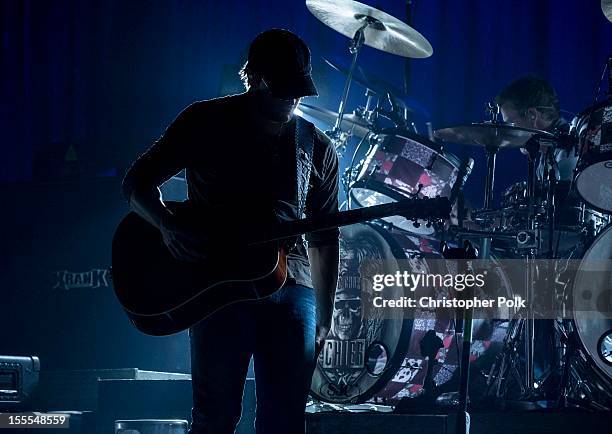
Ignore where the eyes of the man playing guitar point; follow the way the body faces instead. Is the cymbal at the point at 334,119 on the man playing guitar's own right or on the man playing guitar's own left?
on the man playing guitar's own left

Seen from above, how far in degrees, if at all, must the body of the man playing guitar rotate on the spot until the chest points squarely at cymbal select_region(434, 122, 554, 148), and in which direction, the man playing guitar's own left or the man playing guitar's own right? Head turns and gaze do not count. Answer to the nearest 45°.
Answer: approximately 90° to the man playing guitar's own left

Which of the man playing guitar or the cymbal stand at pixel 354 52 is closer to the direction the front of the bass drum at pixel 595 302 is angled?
the man playing guitar

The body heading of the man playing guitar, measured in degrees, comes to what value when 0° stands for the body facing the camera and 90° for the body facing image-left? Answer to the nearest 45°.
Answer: approximately 315°

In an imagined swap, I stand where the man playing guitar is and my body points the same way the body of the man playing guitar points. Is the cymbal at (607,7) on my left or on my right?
on my left

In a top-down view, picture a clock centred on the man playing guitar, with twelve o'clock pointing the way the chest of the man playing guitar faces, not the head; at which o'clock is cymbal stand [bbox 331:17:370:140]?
The cymbal stand is roughly at 8 o'clock from the man playing guitar.

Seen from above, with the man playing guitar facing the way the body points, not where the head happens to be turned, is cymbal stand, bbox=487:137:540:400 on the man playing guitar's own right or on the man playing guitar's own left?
on the man playing guitar's own left

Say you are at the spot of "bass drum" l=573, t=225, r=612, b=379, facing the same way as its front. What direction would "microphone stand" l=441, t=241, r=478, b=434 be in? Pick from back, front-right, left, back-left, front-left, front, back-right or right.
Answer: front-right

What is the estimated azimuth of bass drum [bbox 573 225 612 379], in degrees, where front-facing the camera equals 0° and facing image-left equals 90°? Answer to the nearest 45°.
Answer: approximately 0°

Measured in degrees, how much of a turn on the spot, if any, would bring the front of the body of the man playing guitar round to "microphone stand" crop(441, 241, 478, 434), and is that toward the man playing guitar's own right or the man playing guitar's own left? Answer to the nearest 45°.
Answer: approximately 90° to the man playing guitar's own left

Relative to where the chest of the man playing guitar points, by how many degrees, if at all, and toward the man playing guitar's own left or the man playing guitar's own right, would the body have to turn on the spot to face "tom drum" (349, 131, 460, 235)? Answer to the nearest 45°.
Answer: approximately 135° to the man playing guitar's own left

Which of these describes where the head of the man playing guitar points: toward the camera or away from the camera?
toward the camera
